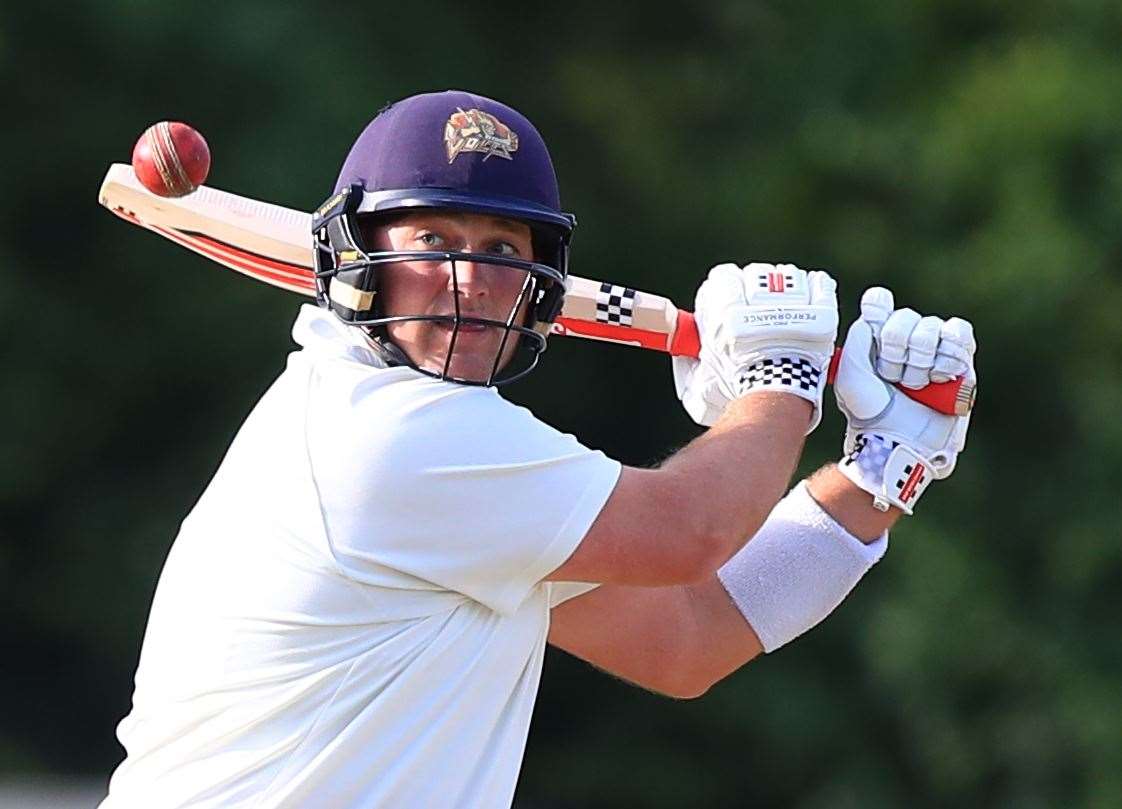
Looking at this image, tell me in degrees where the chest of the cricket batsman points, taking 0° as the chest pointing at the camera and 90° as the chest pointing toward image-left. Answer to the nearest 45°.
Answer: approximately 270°
